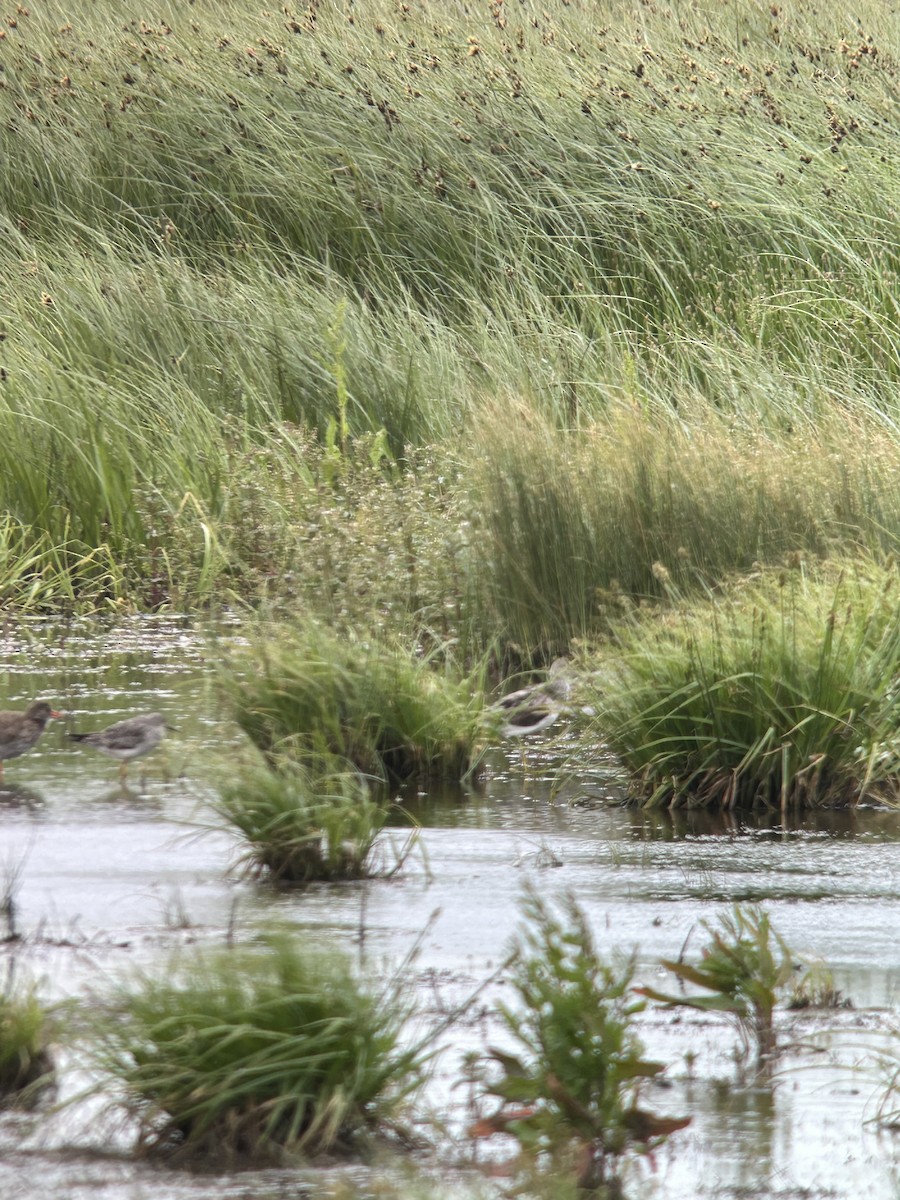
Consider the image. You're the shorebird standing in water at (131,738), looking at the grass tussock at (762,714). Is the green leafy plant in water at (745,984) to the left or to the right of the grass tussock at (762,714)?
right

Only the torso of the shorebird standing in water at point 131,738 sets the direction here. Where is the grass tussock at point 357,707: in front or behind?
in front

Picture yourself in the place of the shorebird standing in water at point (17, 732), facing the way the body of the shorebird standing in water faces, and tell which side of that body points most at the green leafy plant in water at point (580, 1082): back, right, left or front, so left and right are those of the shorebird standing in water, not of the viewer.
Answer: right

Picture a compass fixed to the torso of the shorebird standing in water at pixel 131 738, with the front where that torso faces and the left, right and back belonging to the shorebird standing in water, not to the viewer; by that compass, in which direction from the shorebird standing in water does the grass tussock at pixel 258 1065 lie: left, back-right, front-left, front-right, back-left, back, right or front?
right

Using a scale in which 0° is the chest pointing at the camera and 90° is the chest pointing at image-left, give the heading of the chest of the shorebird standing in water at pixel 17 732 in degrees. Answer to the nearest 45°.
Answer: approximately 270°

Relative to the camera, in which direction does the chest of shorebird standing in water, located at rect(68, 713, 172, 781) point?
to the viewer's right

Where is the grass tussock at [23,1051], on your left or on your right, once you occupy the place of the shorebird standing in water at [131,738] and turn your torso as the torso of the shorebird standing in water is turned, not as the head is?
on your right

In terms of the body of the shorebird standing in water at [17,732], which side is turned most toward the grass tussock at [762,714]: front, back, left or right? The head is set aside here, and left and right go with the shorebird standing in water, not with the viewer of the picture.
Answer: front

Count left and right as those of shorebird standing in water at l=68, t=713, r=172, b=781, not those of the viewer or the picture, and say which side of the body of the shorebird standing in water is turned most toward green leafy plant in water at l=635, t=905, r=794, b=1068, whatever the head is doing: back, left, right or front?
right

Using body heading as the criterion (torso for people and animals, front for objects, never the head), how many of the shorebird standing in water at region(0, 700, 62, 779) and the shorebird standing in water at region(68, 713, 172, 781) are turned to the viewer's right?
2
